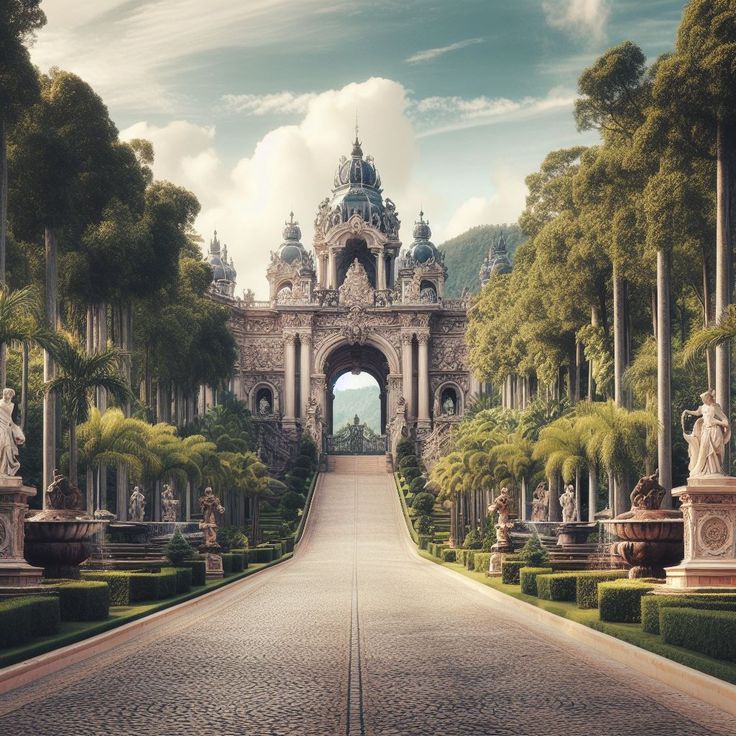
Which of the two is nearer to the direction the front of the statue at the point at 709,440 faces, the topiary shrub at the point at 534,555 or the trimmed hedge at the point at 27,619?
the trimmed hedge

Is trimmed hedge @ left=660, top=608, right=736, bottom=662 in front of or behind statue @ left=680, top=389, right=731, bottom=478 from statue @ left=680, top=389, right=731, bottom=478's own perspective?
in front

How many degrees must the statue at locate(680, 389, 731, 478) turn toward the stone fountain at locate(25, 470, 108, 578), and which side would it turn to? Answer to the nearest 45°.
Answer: approximately 90° to its right

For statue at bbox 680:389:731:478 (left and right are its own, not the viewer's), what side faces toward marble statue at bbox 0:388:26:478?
right

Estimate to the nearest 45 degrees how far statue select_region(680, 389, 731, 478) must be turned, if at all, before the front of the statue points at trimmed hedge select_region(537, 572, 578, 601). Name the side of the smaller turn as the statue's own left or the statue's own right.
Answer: approximately 135° to the statue's own right

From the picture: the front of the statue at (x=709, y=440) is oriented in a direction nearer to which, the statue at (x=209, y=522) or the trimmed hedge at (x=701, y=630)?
the trimmed hedge

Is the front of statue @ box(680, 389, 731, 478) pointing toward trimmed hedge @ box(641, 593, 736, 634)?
yes

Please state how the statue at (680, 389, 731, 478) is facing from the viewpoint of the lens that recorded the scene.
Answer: facing the viewer
